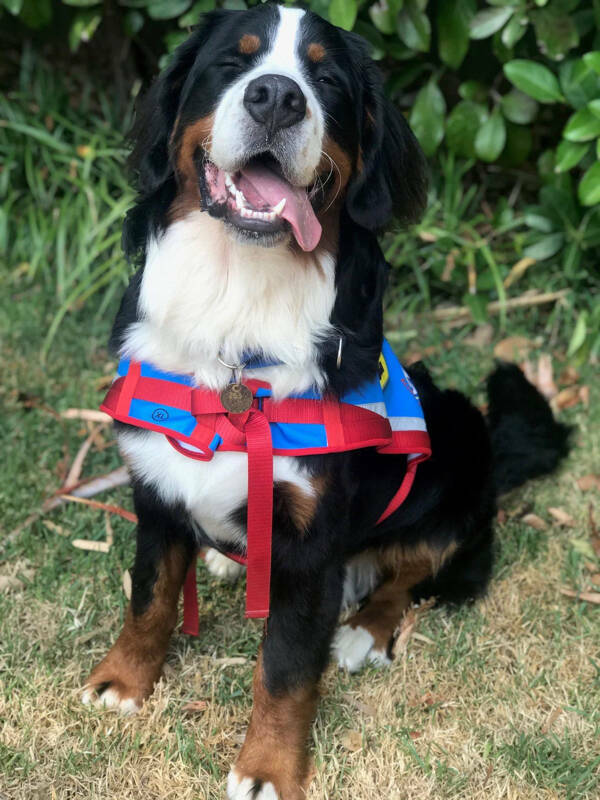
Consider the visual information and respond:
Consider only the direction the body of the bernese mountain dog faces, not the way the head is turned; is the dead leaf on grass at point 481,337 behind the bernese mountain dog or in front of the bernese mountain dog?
behind

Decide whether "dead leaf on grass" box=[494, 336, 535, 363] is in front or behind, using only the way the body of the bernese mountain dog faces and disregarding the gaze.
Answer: behind

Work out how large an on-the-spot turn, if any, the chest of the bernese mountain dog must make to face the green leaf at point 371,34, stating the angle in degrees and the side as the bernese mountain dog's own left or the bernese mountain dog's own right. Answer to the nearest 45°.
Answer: approximately 135° to the bernese mountain dog's own right

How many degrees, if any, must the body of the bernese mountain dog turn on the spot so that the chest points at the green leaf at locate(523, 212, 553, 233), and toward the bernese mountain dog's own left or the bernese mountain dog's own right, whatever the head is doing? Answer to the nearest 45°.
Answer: approximately 180°

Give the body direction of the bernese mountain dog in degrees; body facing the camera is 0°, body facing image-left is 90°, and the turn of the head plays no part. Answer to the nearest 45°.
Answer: approximately 45°

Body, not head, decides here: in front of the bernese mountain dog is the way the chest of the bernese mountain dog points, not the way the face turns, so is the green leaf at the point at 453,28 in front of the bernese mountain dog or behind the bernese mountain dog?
behind

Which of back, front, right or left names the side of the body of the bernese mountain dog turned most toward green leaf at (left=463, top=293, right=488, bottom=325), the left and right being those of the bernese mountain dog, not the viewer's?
back

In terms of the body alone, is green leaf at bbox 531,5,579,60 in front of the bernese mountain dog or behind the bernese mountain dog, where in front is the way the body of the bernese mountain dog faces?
behind

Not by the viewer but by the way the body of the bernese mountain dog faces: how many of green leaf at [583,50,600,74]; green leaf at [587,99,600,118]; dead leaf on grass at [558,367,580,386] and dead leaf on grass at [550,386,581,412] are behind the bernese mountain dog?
4

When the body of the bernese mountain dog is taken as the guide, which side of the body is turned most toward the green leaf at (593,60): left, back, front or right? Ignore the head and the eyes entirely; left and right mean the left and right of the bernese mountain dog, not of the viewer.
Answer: back

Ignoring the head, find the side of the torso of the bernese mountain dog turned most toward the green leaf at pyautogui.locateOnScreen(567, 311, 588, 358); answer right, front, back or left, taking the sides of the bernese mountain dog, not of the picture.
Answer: back

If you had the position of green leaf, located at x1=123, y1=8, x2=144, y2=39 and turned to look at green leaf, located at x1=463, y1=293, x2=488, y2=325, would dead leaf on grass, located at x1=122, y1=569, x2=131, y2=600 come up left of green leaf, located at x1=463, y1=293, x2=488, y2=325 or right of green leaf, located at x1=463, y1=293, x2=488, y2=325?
right
